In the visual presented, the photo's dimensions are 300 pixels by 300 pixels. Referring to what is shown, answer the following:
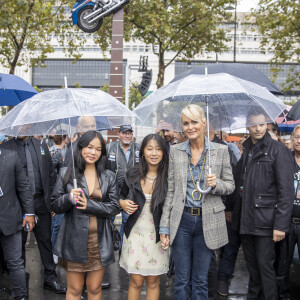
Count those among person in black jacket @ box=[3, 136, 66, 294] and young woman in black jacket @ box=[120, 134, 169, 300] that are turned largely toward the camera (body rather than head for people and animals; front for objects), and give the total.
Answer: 2

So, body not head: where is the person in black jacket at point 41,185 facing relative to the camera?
toward the camera

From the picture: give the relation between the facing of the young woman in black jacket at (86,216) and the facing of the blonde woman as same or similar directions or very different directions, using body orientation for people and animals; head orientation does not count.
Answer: same or similar directions

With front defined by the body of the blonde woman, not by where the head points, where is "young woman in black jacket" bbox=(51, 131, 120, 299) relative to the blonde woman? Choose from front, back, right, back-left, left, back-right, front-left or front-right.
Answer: right

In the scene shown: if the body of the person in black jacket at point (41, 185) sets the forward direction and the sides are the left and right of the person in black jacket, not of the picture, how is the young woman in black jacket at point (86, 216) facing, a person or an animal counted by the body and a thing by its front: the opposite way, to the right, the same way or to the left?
the same way

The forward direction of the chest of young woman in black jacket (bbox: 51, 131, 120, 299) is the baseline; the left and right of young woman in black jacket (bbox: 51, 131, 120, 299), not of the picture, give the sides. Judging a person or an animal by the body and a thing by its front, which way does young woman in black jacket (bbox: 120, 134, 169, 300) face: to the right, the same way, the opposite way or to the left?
the same way

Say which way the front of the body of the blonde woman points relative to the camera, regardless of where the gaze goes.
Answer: toward the camera

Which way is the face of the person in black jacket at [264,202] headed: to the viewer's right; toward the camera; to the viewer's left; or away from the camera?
toward the camera

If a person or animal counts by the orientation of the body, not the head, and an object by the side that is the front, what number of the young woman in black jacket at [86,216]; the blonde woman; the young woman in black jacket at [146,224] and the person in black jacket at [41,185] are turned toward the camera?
4

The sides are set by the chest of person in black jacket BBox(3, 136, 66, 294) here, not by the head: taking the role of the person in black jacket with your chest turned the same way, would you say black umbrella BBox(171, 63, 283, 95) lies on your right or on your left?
on your left

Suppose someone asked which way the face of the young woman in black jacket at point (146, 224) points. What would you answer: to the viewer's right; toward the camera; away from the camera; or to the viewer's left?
toward the camera

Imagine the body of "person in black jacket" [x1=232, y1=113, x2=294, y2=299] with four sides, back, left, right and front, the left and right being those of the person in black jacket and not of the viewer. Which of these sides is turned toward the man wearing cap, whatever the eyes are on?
right

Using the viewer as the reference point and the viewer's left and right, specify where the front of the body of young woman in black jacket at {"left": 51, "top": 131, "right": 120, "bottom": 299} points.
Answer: facing the viewer

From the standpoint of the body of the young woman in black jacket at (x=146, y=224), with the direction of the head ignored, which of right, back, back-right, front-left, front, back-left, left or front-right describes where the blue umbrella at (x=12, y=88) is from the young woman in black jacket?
back-right
